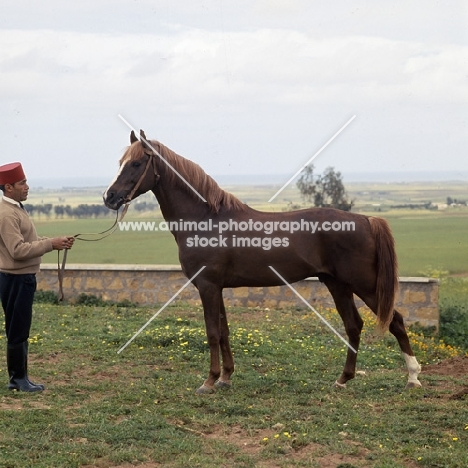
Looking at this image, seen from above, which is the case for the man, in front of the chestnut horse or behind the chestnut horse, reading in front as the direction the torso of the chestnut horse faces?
in front

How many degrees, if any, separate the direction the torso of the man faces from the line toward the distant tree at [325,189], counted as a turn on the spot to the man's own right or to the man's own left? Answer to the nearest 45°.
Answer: approximately 45° to the man's own left

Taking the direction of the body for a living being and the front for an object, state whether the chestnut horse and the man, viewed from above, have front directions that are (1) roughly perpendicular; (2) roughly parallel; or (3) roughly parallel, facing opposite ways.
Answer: roughly parallel, facing opposite ways

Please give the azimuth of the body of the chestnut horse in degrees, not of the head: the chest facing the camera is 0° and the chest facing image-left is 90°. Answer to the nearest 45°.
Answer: approximately 90°

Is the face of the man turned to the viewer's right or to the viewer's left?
to the viewer's right

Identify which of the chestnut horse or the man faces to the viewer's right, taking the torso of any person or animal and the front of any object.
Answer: the man

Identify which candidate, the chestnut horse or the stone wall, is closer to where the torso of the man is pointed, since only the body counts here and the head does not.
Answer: the chestnut horse

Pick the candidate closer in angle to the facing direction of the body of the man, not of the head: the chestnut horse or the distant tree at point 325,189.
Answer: the chestnut horse

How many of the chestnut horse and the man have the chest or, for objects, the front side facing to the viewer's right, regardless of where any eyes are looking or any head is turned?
1

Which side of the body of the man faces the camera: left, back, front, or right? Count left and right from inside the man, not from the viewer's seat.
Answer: right

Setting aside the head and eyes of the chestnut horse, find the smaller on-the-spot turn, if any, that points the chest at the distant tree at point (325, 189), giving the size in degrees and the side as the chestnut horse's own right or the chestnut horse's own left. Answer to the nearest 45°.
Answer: approximately 90° to the chestnut horse's own right

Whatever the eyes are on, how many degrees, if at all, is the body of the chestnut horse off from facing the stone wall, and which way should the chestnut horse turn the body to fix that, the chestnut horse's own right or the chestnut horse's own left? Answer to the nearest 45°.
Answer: approximately 90° to the chestnut horse's own right

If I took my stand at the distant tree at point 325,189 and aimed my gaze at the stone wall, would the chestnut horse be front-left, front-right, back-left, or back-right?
front-left

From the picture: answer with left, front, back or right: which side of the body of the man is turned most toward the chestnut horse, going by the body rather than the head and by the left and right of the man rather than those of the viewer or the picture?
front
